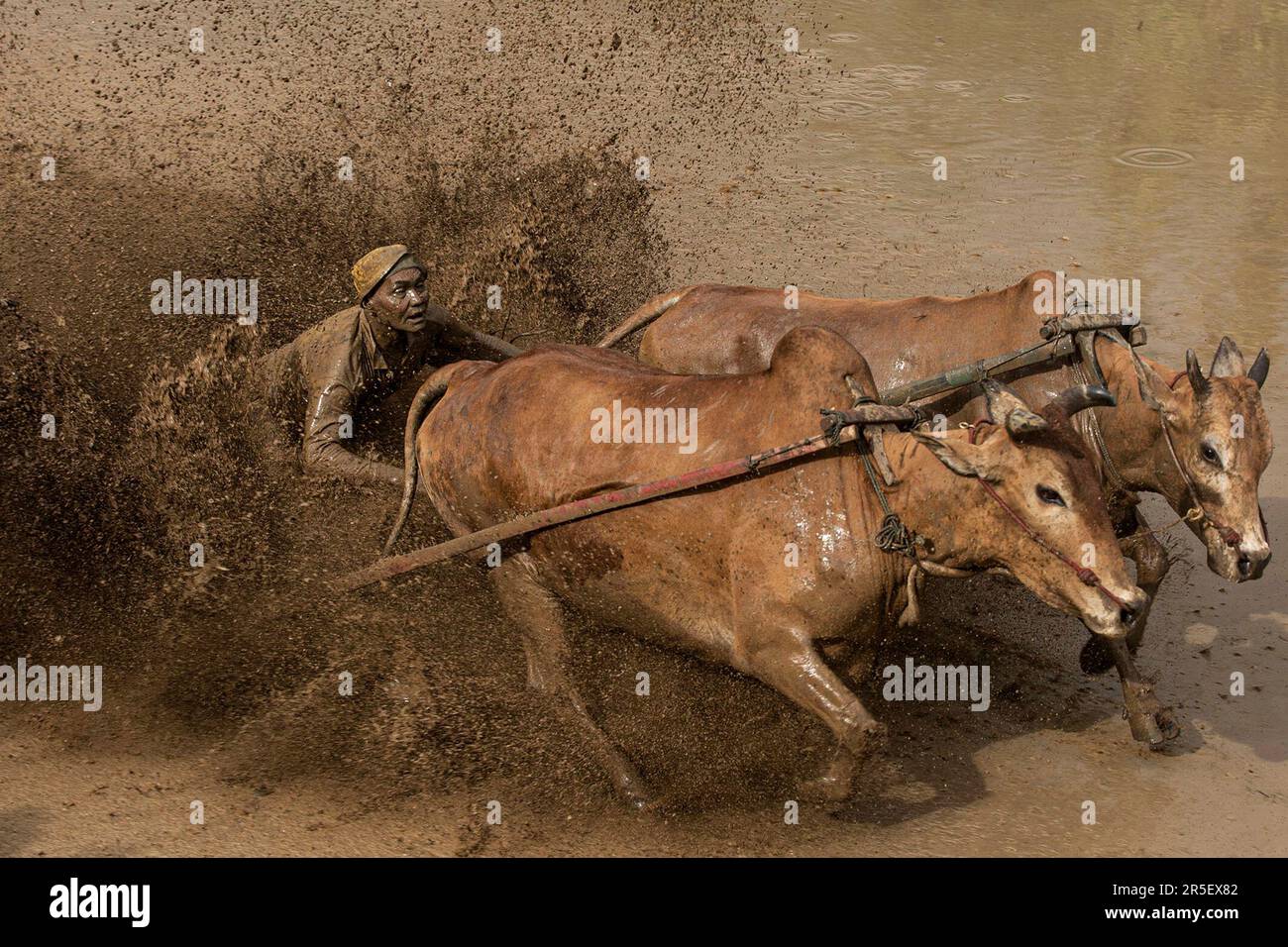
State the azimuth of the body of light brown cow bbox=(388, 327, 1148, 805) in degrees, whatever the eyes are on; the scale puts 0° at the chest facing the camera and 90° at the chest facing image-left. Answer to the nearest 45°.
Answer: approximately 270°

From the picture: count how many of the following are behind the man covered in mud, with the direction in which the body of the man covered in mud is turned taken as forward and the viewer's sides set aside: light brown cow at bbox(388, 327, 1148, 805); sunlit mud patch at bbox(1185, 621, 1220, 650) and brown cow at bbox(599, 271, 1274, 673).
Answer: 0

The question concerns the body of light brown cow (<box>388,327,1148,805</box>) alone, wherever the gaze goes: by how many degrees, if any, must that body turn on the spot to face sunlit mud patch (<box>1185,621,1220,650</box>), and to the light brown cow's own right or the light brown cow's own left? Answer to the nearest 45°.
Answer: approximately 45° to the light brown cow's own left

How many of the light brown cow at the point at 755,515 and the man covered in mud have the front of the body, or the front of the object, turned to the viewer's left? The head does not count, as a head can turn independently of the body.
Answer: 0

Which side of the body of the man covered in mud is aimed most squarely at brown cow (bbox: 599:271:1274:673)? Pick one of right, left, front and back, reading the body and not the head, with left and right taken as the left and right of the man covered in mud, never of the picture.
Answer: front

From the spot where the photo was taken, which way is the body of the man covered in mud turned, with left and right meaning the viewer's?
facing the viewer and to the right of the viewer

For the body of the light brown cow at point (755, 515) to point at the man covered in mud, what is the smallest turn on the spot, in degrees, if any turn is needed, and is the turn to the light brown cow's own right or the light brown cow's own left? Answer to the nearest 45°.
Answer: approximately 135° to the light brown cow's own left

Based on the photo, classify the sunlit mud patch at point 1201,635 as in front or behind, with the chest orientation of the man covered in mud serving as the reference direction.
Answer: in front

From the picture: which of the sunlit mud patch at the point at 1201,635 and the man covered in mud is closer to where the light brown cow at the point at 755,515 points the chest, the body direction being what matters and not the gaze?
the sunlit mud patch

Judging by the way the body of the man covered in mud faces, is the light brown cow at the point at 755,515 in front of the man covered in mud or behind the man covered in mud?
in front
